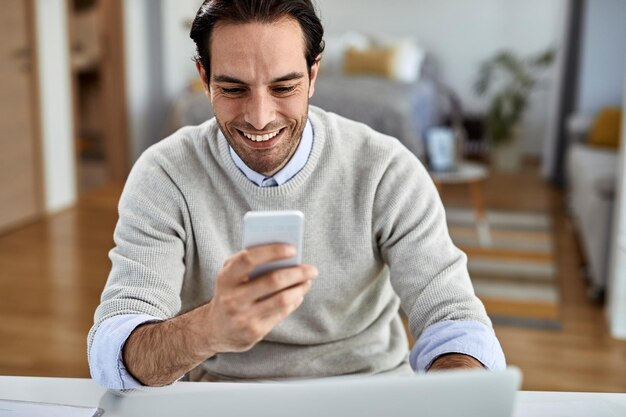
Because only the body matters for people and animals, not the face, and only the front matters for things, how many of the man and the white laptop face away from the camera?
1

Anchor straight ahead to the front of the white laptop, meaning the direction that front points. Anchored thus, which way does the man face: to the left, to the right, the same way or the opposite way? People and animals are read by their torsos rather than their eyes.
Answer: the opposite way

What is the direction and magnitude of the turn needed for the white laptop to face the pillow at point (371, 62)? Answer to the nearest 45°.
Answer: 0° — it already faces it

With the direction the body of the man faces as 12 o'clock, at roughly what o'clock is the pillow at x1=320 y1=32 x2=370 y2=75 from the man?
The pillow is roughly at 6 o'clock from the man.

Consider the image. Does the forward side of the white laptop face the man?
yes

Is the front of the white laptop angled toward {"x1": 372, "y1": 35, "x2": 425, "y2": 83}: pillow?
yes

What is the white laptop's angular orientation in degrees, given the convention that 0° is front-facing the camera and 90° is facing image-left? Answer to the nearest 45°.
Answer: approximately 180°

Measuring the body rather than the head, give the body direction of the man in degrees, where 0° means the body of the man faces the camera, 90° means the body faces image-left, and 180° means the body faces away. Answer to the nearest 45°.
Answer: approximately 0°
